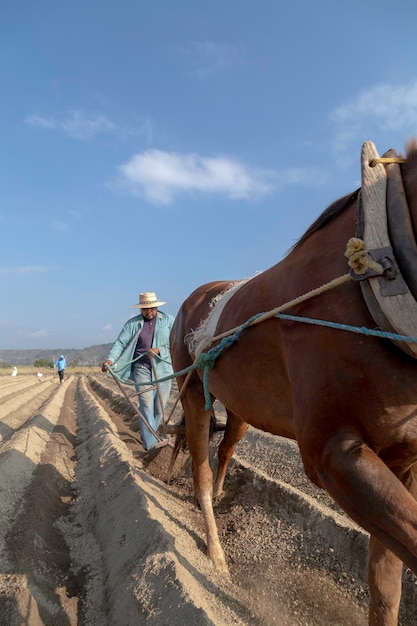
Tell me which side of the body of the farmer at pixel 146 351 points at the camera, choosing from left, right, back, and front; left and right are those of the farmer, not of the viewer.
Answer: front

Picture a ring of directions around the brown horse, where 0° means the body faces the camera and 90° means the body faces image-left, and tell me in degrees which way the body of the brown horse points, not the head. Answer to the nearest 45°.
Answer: approximately 315°

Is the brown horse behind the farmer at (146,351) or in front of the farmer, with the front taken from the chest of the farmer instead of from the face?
in front

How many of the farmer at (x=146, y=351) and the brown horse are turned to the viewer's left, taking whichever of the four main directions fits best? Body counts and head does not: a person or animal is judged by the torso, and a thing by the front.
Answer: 0

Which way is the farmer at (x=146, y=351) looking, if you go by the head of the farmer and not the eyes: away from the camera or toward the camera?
toward the camera

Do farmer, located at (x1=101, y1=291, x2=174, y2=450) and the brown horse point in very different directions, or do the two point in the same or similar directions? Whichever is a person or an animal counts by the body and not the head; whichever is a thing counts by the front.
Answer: same or similar directions

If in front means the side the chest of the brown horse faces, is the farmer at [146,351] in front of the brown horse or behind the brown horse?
behind
